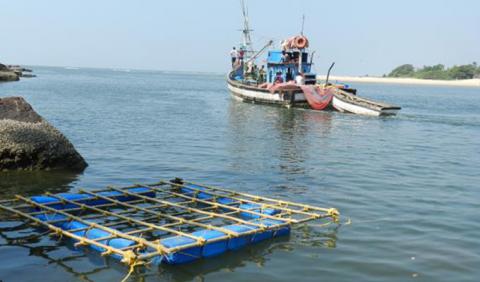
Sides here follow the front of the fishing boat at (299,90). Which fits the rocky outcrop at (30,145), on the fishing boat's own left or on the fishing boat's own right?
on the fishing boat's own left

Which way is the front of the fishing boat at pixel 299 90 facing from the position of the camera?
facing away from the viewer and to the left of the viewer

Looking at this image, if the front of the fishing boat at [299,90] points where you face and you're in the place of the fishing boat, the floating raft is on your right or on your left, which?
on your left
